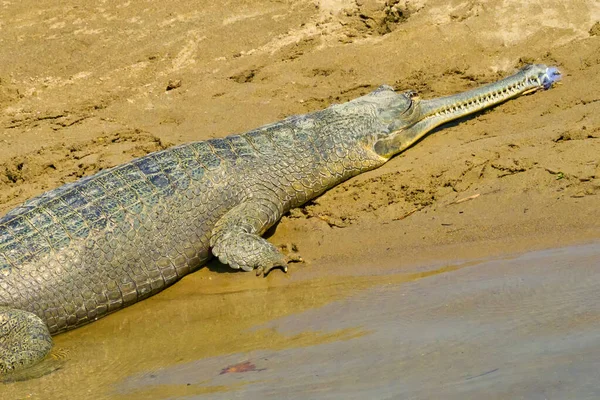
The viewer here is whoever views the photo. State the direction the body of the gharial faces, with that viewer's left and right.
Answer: facing away from the viewer and to the right of the viewer
